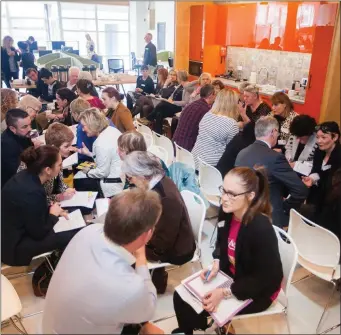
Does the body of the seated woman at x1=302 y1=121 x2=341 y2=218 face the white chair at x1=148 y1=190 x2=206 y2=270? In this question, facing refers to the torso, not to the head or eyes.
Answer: yes

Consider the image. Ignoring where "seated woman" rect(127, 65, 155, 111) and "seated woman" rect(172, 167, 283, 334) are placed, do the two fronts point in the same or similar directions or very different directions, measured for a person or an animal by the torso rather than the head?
same or similar directions

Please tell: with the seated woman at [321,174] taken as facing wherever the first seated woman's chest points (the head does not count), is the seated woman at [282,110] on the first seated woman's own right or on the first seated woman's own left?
on the first seated woman's own right

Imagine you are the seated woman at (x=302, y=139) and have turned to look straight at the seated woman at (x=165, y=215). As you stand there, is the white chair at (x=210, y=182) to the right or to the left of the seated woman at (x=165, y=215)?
right

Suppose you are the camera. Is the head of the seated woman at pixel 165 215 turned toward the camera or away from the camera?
away from the camera

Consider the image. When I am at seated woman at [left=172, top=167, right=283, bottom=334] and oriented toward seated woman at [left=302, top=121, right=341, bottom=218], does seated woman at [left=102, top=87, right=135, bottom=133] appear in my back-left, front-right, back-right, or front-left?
front-left

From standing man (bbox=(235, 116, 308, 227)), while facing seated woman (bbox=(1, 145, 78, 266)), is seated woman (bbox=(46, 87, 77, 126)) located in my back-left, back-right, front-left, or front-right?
front-right

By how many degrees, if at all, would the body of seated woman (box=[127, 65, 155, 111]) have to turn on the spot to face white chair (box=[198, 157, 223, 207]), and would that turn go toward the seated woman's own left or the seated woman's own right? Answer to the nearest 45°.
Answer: approximately 45° to the seated woman's own left

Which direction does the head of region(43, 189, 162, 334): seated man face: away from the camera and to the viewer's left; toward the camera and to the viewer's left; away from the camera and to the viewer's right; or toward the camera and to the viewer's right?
away from the camera and to the viewer's right

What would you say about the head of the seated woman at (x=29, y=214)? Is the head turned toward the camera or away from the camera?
away from the camera
